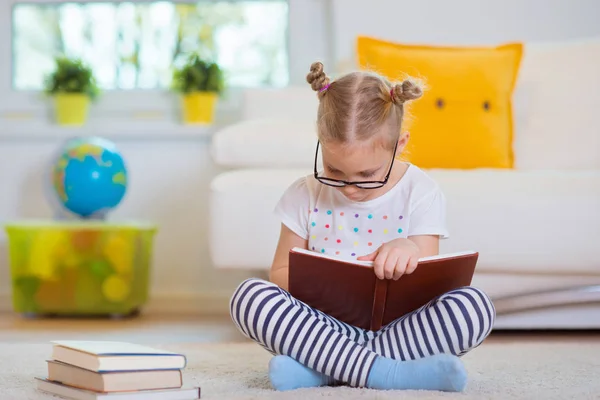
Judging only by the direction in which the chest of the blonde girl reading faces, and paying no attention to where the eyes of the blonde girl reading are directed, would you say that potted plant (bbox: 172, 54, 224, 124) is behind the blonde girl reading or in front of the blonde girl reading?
behind

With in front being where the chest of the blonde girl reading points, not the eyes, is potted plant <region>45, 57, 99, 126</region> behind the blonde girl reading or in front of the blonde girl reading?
behind

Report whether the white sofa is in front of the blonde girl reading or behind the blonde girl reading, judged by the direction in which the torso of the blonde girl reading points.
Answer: behind

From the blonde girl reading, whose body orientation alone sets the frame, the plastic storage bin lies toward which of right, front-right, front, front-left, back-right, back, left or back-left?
back-right

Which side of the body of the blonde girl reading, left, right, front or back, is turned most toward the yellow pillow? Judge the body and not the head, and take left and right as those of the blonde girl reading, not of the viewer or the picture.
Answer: back

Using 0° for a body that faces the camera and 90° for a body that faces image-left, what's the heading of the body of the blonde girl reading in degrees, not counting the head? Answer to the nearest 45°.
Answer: approximately 0°

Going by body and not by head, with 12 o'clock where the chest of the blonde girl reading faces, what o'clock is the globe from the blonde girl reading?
The globe is roughly at 5 o'clock from the blonde girl reading.

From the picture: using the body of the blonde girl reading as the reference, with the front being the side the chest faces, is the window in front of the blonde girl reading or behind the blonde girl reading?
behind
